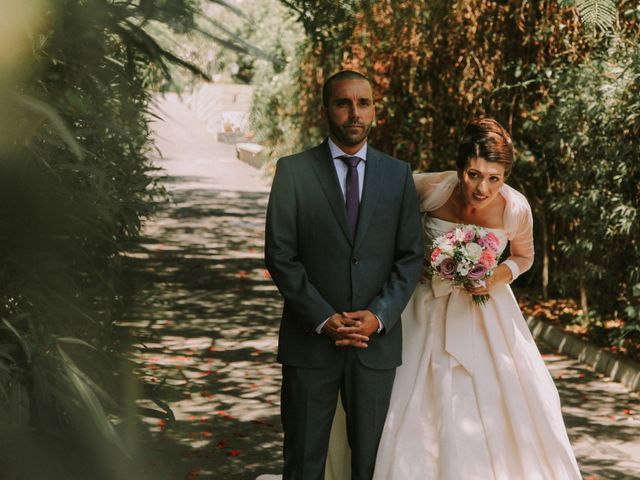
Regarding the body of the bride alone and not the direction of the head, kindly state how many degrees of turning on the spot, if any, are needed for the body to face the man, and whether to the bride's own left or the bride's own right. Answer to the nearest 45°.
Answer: approximately 45° to the bride's own right

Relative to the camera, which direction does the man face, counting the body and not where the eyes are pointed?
toward the camera

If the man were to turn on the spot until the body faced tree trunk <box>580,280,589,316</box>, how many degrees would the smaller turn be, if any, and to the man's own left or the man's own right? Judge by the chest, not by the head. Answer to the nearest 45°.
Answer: approximately 135° to the man's own left

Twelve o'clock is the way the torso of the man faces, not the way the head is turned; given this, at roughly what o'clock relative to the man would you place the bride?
The bride is roughly at 8 o'clock from the man.

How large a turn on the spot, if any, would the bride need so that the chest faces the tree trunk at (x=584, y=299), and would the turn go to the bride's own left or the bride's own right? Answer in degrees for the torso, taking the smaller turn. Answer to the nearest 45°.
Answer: approximately 180°

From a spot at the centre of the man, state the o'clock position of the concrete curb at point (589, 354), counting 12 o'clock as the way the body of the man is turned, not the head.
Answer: The concrete curb is roughly at 7 o'clock from the man.

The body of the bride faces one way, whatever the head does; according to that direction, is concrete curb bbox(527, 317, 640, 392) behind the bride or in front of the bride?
behind

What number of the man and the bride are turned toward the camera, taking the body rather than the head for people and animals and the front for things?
2

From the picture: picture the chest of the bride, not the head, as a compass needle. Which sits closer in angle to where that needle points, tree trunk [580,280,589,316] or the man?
the man

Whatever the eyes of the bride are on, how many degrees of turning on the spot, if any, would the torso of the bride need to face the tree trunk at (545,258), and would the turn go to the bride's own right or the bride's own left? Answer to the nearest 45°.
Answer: approximately 180°
